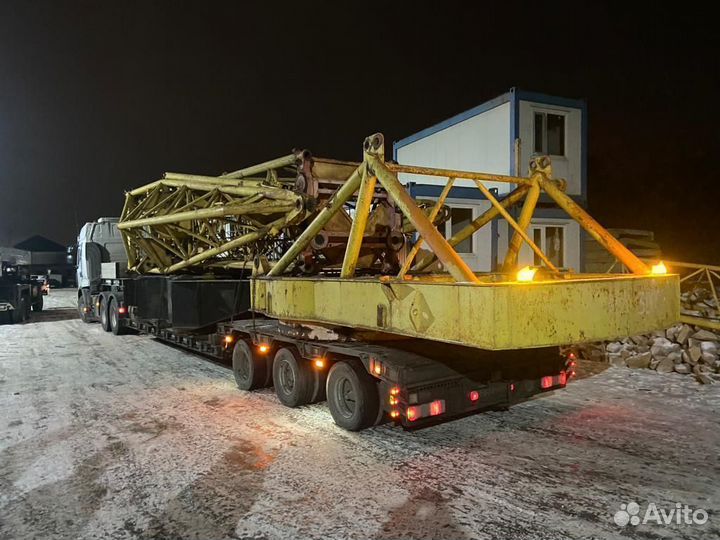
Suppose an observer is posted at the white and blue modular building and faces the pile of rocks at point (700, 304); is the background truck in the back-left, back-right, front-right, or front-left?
back-right

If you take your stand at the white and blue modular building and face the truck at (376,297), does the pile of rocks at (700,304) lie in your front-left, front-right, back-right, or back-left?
front-left

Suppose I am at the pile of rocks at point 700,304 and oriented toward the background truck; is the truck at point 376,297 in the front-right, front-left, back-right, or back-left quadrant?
front-left

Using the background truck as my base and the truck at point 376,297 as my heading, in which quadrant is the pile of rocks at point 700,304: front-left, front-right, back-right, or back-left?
front-left

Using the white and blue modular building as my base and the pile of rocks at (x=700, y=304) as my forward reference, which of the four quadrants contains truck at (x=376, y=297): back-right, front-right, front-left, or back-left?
front-right

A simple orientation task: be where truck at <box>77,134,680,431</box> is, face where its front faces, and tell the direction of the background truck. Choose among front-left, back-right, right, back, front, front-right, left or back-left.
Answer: front

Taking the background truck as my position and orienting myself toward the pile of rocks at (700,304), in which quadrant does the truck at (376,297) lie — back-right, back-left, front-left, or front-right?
front-right

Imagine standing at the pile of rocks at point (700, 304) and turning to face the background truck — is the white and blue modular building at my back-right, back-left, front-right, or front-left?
front-right

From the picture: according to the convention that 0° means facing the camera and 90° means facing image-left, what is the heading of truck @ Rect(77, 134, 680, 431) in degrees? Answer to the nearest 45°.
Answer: approximately 135°

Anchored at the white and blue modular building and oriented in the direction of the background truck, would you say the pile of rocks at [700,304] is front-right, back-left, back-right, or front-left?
back-left

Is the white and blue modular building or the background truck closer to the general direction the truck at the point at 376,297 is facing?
the background truck

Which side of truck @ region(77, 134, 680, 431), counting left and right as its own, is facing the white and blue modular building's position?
right
